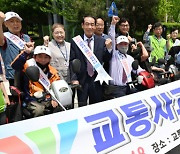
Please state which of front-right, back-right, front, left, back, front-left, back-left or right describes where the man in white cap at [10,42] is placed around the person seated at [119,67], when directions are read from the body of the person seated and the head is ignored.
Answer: back-right

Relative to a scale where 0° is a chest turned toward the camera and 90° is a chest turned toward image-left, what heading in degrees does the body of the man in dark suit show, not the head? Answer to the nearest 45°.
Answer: approximately 0°

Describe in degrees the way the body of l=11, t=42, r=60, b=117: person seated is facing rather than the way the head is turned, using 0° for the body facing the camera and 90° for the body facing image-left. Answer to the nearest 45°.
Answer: approximately 315°

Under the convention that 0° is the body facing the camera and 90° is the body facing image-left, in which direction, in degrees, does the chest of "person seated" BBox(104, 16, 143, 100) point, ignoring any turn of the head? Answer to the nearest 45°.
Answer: approximately 315°

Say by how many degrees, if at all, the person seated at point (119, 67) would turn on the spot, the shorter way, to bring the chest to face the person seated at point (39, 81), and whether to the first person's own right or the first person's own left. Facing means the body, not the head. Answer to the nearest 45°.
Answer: approximately 90° to the first person's own right

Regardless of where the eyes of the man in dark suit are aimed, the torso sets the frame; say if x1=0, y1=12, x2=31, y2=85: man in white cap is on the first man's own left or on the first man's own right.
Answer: on the first man's own right
